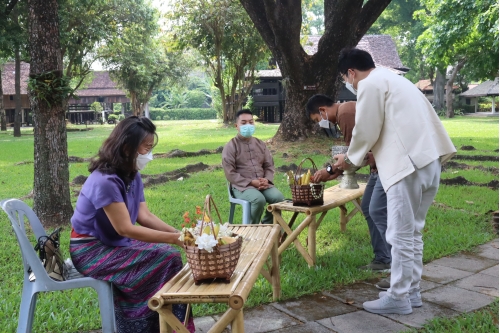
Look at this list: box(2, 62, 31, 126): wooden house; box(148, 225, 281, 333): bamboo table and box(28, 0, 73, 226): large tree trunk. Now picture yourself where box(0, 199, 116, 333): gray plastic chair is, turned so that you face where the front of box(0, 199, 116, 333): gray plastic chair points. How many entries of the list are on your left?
2

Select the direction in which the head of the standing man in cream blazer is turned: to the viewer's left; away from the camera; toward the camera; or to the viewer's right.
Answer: to the viewer's left

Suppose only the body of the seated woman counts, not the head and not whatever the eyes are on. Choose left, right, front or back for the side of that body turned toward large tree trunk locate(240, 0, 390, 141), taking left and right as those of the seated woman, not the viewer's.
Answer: left

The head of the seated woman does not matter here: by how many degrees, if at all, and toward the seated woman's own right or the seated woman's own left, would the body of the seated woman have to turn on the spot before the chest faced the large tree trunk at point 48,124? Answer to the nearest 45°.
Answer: approximately 90° to the seated woman's own left

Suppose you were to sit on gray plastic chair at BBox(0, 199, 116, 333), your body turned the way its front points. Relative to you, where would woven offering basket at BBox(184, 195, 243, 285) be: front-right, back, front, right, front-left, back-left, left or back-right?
front-right

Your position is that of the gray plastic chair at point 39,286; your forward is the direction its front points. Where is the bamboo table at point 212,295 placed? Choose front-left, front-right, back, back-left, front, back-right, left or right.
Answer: front-right

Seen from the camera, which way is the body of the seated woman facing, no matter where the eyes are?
to the viewer's right

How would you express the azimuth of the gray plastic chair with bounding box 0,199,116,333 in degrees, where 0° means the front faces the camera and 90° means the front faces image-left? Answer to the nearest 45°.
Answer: approximately 270°

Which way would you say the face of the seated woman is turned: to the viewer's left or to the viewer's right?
to the viewer's right

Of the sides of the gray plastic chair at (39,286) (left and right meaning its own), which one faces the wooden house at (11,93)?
left
